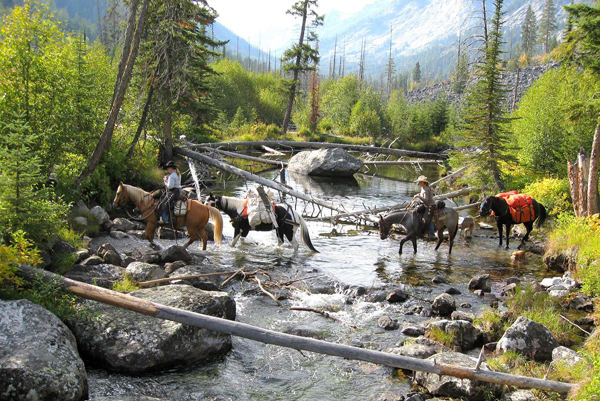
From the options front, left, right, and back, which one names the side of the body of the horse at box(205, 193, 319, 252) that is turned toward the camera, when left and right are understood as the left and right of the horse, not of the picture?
left

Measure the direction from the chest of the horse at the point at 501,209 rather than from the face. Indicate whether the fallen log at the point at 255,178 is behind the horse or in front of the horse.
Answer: in front

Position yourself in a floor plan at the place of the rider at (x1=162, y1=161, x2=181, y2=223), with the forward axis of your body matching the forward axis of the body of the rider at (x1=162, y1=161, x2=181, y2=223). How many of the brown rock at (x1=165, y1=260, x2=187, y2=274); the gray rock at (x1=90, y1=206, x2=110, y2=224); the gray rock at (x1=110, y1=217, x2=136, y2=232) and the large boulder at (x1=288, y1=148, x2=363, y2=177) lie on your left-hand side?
1

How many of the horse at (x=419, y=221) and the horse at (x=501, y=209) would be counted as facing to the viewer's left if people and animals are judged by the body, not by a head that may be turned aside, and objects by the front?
2

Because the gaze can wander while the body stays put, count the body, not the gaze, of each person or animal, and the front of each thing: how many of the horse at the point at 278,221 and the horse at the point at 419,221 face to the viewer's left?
2

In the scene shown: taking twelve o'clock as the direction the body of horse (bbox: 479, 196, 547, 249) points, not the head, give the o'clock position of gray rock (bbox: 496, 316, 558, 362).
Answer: The gray rock is roughly at 9 o'clock from the horse.

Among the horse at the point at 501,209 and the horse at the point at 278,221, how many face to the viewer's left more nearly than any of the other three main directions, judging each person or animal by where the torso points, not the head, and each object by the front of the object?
2

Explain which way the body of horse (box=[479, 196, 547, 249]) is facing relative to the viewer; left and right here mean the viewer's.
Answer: facing to the left of the viewer

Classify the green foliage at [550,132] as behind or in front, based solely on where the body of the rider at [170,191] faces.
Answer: behind

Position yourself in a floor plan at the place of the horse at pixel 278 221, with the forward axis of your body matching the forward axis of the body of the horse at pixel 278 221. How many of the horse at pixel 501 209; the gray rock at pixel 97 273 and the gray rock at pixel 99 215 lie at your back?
1

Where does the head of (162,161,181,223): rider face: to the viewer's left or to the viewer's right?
to the viewer's left

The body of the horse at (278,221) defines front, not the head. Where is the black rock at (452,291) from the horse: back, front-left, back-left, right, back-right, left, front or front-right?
back-left

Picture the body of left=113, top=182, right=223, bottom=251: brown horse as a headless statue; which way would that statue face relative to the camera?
to the viewer's left

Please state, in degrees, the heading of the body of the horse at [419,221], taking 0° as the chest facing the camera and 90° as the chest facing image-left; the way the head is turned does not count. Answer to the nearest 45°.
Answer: approximately 90°

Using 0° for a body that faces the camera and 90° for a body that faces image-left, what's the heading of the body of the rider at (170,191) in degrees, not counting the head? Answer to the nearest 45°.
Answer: approximately 90°
